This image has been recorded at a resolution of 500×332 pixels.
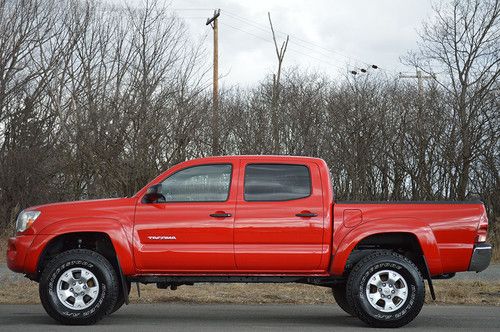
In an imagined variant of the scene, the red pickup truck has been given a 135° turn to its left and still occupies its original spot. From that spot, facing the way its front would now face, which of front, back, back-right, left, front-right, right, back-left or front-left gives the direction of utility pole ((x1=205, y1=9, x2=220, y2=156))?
back-left

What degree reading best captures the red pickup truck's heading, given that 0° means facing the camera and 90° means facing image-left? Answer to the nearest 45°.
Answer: approximately 90°
